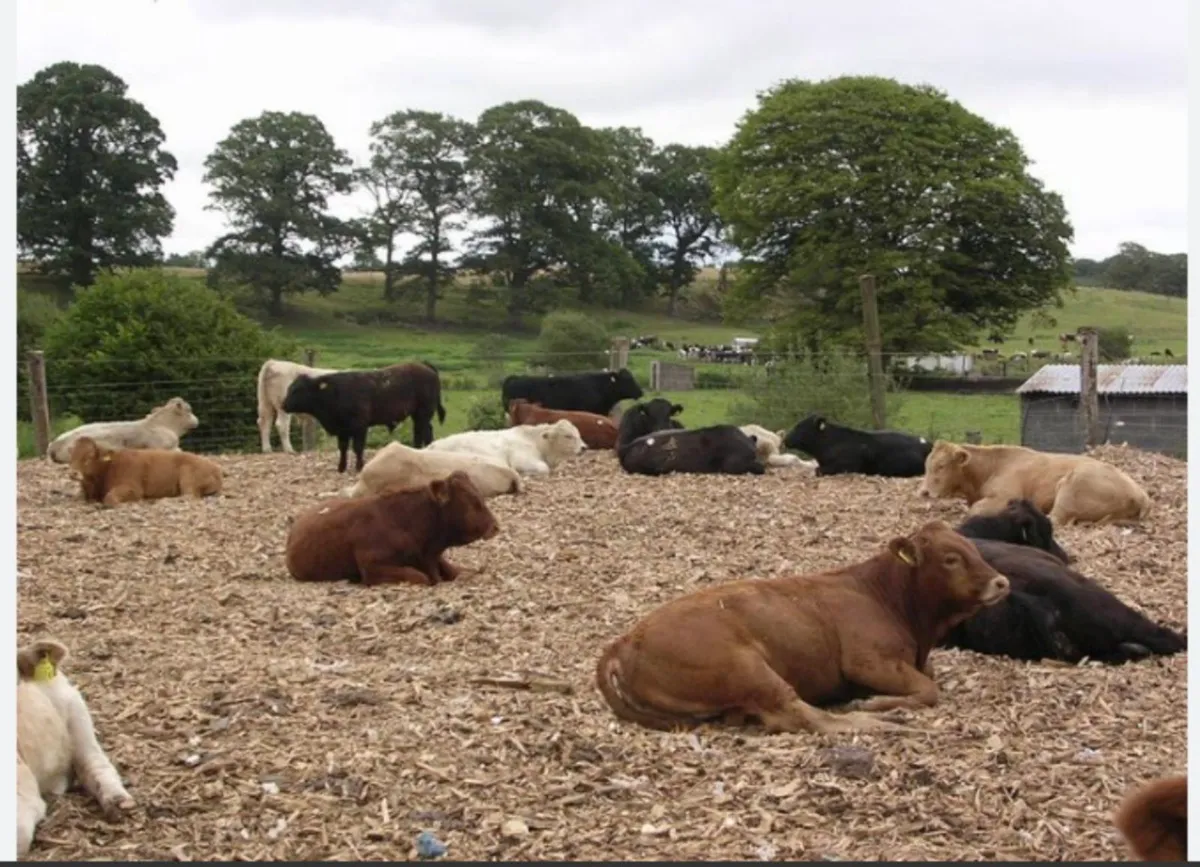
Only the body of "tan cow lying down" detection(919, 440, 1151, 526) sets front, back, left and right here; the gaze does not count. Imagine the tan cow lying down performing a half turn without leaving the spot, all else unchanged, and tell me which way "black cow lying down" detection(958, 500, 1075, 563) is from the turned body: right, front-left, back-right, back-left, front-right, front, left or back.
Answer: right

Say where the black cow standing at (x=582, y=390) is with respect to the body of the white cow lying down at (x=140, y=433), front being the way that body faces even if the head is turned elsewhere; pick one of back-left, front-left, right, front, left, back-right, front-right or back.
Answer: front

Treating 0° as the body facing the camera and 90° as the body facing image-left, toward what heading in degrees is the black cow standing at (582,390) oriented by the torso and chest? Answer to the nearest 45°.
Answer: approximately 270°

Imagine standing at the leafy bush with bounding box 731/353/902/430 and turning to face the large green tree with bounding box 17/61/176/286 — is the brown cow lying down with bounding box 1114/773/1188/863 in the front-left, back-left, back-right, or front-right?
back-left

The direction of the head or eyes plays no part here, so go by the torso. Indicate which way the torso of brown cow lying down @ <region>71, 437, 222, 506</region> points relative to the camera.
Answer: to the viewer's left

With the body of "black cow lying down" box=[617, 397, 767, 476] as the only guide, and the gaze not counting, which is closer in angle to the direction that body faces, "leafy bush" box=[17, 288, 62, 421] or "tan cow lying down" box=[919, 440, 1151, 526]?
the leafy bush

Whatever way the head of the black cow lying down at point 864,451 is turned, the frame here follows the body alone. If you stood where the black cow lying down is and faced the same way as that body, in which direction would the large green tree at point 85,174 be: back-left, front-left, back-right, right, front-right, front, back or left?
front-right

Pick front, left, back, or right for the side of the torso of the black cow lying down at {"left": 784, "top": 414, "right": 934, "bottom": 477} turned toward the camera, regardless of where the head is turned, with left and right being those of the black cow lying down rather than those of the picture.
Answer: left

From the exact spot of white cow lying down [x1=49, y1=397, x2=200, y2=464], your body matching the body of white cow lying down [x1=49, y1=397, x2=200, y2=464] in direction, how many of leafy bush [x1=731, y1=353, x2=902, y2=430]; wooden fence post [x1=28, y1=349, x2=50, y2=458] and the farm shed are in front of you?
2

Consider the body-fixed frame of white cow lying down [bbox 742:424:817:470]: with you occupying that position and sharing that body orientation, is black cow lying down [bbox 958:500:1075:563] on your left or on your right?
on your left

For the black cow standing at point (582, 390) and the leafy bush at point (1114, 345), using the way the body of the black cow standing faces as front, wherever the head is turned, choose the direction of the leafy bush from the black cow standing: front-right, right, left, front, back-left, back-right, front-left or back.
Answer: front-left

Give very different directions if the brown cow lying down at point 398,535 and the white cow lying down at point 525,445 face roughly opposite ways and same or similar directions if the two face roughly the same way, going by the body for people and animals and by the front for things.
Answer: same or similar directions

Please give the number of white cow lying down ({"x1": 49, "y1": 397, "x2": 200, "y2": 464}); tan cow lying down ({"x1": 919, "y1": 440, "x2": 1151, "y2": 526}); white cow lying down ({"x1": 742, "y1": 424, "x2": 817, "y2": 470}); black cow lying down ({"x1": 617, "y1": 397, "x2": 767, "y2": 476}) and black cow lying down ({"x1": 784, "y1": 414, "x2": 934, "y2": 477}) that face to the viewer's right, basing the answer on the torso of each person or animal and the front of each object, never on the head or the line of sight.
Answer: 1

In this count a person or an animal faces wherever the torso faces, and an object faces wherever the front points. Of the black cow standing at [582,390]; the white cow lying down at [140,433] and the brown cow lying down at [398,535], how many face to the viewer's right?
3

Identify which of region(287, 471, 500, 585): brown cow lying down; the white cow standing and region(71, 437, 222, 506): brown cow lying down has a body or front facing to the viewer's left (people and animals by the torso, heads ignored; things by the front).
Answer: region(71, 437, 222, 506): brown cow lying down

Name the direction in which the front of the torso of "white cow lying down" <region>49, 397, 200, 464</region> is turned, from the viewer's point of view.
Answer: to the viewer's right
